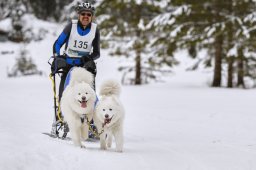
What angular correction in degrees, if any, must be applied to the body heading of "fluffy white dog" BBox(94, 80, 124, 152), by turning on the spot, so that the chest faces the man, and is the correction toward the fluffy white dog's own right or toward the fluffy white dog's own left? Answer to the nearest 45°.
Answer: approximately 135° to the fluffy white dog's own right

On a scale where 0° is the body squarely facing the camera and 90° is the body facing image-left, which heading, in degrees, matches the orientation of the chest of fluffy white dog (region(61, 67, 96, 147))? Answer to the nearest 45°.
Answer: approximately 0°

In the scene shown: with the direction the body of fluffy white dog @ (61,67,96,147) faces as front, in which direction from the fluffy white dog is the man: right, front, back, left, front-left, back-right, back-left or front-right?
back

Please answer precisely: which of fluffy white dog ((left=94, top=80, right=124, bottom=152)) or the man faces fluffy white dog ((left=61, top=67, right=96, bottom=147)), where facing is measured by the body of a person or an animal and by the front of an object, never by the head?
the man

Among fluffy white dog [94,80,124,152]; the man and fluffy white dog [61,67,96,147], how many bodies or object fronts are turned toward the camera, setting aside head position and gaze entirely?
3

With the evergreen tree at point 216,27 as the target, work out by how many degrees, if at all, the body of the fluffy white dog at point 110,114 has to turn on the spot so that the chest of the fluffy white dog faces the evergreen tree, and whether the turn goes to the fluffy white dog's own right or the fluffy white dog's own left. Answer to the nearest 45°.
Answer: approximately 180°

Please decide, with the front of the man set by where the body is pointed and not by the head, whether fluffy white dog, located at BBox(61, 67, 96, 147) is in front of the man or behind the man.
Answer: in front

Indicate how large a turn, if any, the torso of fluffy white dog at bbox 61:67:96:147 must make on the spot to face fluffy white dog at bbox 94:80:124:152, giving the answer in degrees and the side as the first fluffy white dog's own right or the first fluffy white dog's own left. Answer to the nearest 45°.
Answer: approximately 90° to the first fluffy white dog's own left

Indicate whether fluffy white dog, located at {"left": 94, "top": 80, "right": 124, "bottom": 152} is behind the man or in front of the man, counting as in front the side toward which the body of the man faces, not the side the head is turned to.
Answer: in front

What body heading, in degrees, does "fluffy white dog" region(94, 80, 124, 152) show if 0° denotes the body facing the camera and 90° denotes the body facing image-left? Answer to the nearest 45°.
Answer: approximately 0°

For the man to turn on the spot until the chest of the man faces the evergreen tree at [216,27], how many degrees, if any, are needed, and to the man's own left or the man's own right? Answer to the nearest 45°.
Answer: approximately 135° to the man's own left

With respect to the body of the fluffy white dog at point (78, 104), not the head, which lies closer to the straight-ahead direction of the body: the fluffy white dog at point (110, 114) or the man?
the fluffy white dog
